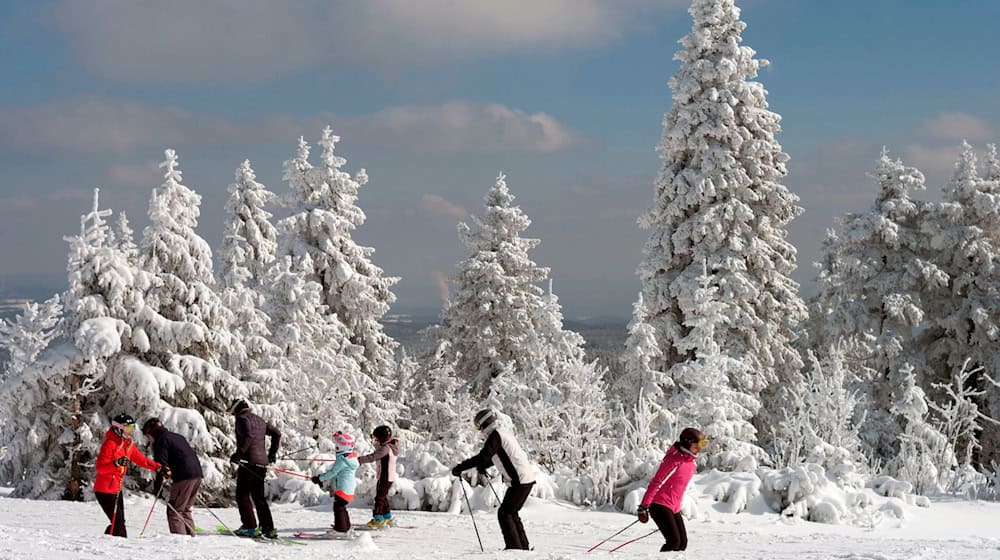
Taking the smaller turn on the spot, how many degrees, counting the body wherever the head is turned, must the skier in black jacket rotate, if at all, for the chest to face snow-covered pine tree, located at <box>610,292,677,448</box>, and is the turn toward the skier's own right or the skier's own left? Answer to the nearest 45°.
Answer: approximately 135° to the skier's own right

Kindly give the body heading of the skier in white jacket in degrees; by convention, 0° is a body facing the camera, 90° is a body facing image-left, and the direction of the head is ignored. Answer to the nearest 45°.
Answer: approximately 90°

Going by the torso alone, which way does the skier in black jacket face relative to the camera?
to the viewer's left

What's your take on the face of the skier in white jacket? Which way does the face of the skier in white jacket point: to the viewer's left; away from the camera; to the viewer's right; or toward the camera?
to the viewer's left
